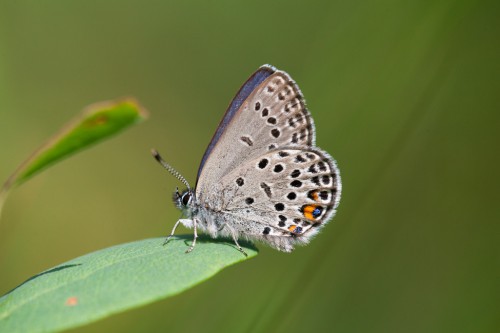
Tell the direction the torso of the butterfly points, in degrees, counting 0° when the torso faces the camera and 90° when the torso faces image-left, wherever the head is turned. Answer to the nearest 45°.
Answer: approximately 90°
